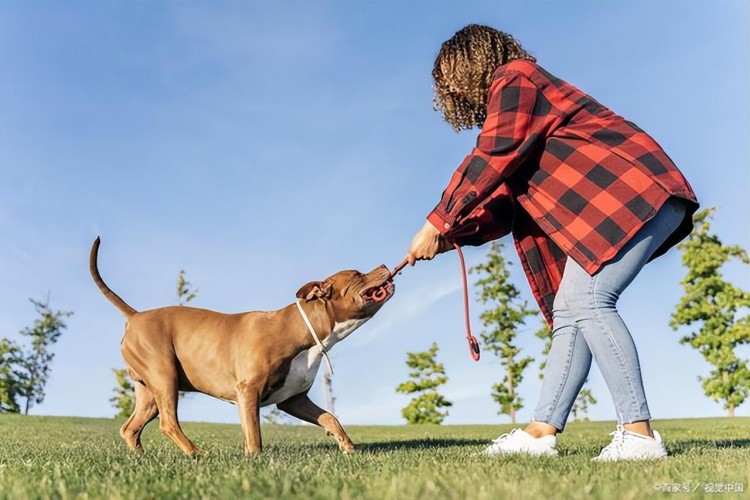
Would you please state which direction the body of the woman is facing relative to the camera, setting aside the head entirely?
to the viewer's left

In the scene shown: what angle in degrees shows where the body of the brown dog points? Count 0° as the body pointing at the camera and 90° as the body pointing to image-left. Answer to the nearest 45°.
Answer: approximately 270°

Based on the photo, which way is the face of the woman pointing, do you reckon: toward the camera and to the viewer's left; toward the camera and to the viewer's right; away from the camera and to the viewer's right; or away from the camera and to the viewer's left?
away from the camera and to the viewer's left

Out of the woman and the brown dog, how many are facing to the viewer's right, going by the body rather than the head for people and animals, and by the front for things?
1

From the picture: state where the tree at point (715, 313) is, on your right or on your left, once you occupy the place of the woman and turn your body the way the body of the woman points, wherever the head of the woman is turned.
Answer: on your right

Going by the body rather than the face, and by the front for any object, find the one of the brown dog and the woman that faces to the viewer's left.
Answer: the woman

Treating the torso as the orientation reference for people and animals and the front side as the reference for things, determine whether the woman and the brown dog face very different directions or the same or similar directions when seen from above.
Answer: very different directions

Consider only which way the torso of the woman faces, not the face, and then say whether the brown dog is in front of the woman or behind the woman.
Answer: in front
